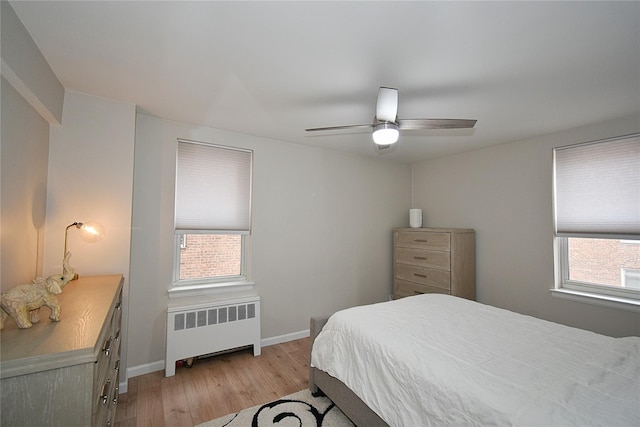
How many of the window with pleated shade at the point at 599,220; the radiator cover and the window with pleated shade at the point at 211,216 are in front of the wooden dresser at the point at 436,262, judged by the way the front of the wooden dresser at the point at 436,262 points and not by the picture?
2

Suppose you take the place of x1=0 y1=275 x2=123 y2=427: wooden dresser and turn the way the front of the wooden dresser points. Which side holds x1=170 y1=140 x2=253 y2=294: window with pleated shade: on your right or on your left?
on your left

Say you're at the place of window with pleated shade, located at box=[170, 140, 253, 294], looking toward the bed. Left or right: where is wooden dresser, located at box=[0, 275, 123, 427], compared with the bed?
right

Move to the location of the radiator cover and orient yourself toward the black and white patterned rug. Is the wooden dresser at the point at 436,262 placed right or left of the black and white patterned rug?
left

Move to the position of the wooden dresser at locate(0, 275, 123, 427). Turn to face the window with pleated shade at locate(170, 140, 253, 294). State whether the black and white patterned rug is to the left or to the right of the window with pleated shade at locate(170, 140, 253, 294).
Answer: right

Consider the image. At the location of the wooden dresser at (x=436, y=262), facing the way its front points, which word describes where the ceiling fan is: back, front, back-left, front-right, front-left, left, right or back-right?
front-left

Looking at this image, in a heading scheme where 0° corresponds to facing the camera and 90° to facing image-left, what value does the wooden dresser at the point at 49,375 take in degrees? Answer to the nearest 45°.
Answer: approximately 270°

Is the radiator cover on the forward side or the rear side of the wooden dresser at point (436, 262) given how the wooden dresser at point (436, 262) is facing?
on the forward side

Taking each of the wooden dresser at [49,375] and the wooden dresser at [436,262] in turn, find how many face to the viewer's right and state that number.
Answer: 1

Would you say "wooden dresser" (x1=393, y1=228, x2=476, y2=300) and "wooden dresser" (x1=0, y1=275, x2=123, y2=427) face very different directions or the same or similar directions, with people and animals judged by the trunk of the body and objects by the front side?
very different directions

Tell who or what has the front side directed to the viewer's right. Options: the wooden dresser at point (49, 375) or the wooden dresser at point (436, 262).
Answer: the wooden dresser at point (49, 375)
